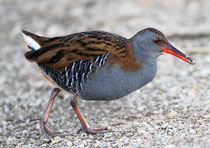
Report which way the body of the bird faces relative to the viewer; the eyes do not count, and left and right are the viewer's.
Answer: facing to the right of the viewer
